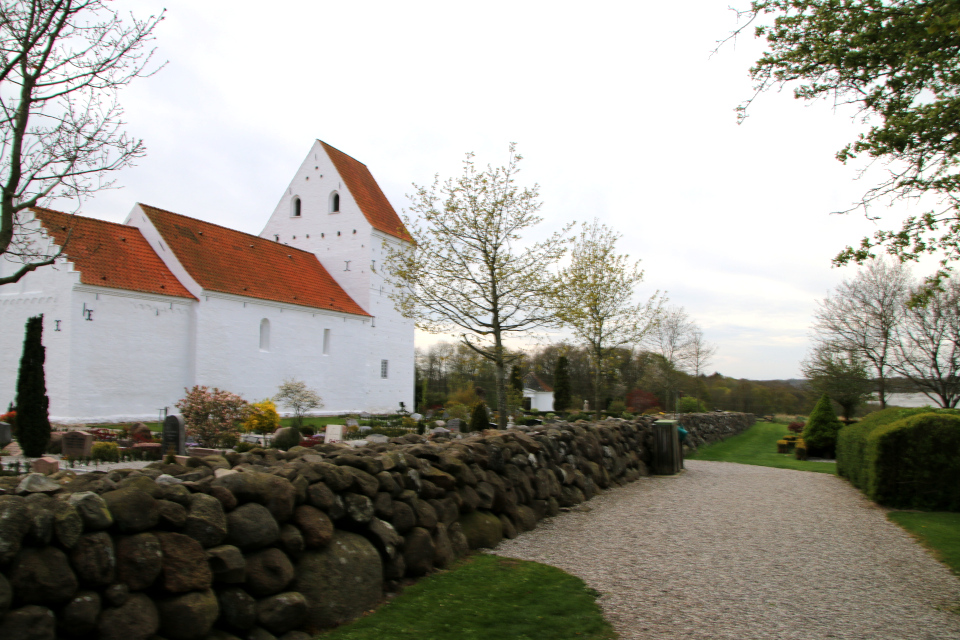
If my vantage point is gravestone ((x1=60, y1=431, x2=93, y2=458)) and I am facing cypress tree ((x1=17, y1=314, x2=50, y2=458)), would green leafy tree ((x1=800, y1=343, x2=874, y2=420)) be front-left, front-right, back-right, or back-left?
back-right

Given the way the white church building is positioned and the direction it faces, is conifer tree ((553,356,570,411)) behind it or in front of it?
in front

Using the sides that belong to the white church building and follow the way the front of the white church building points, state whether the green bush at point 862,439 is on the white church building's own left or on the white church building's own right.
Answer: on the white church building's own right
